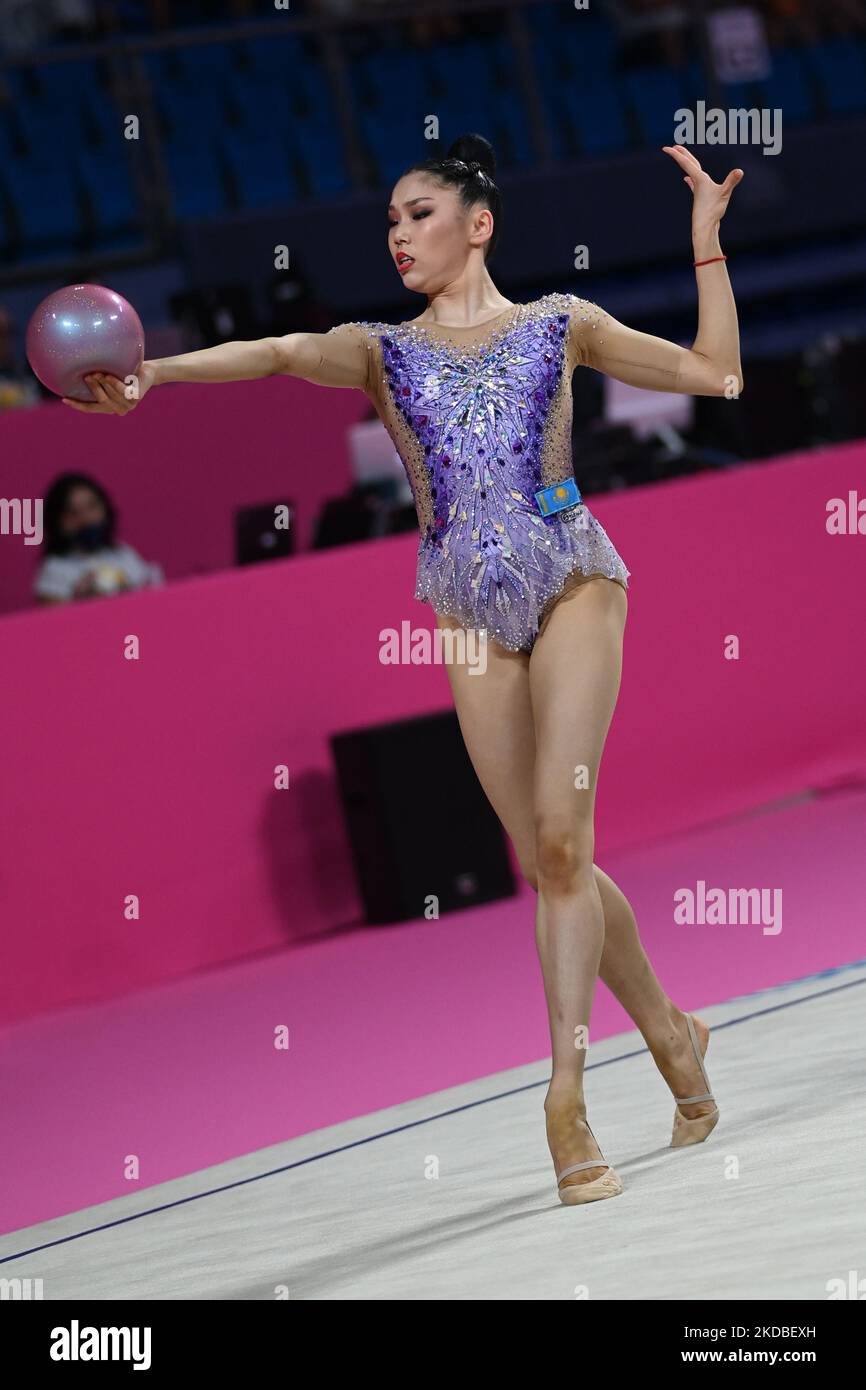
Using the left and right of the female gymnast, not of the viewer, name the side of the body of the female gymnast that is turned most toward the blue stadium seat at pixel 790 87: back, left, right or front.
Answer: back

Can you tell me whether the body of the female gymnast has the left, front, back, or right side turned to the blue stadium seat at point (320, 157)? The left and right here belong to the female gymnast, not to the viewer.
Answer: back

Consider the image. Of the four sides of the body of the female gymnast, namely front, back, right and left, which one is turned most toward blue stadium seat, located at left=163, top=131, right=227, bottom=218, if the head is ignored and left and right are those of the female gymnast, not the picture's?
back

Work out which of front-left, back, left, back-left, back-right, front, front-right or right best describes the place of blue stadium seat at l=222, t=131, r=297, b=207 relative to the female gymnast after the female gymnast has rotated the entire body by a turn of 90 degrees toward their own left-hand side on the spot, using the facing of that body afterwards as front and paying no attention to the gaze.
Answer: left

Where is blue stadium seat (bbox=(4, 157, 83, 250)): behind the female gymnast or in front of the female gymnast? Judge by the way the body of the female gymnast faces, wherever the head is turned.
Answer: behind

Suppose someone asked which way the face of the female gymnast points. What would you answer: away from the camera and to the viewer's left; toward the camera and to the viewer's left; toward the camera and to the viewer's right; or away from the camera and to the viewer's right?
toward the camera and to the viewer's left

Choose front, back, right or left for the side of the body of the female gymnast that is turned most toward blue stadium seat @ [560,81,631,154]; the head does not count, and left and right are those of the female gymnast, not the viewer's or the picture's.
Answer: back

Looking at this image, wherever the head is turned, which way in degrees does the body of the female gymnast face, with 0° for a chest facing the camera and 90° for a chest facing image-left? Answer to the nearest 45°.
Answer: approximately 0°

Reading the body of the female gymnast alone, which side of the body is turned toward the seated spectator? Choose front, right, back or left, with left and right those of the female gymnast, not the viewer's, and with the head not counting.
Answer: back

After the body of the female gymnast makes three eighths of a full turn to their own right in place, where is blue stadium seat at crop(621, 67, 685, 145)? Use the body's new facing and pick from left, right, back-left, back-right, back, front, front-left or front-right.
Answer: front-right

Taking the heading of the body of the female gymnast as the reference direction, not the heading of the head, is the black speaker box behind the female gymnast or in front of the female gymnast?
behind
